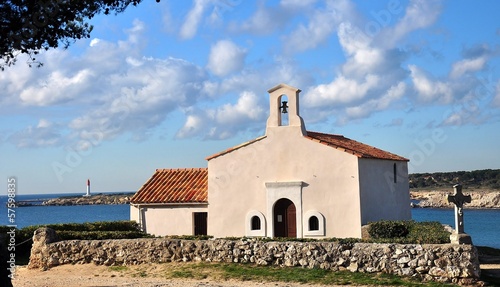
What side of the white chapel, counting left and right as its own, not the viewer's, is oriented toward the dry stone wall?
front

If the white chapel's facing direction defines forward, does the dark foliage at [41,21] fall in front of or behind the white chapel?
in front

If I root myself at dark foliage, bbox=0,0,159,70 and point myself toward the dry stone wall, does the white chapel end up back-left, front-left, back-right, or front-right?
front-left

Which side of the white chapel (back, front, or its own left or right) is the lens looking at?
front

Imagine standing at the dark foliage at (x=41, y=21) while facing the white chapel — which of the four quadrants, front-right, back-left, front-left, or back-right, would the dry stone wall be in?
front-right
